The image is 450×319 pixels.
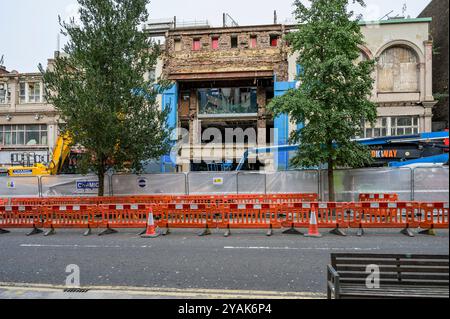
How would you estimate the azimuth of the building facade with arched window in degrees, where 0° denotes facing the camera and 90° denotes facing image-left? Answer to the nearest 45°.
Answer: approximately 0°

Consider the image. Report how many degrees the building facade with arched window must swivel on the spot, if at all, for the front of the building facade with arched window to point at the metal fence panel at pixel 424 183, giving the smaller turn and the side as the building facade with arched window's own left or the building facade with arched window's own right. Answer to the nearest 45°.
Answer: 0° — it already faces it

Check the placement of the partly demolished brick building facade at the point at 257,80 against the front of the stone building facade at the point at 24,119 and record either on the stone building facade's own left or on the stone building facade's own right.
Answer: on the stone building facade's own left

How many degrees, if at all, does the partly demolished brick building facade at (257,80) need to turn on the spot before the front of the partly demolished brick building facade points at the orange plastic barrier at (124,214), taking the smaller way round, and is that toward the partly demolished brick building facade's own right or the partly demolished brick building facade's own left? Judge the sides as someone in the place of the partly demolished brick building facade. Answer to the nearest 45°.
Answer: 0° — it already faces it
